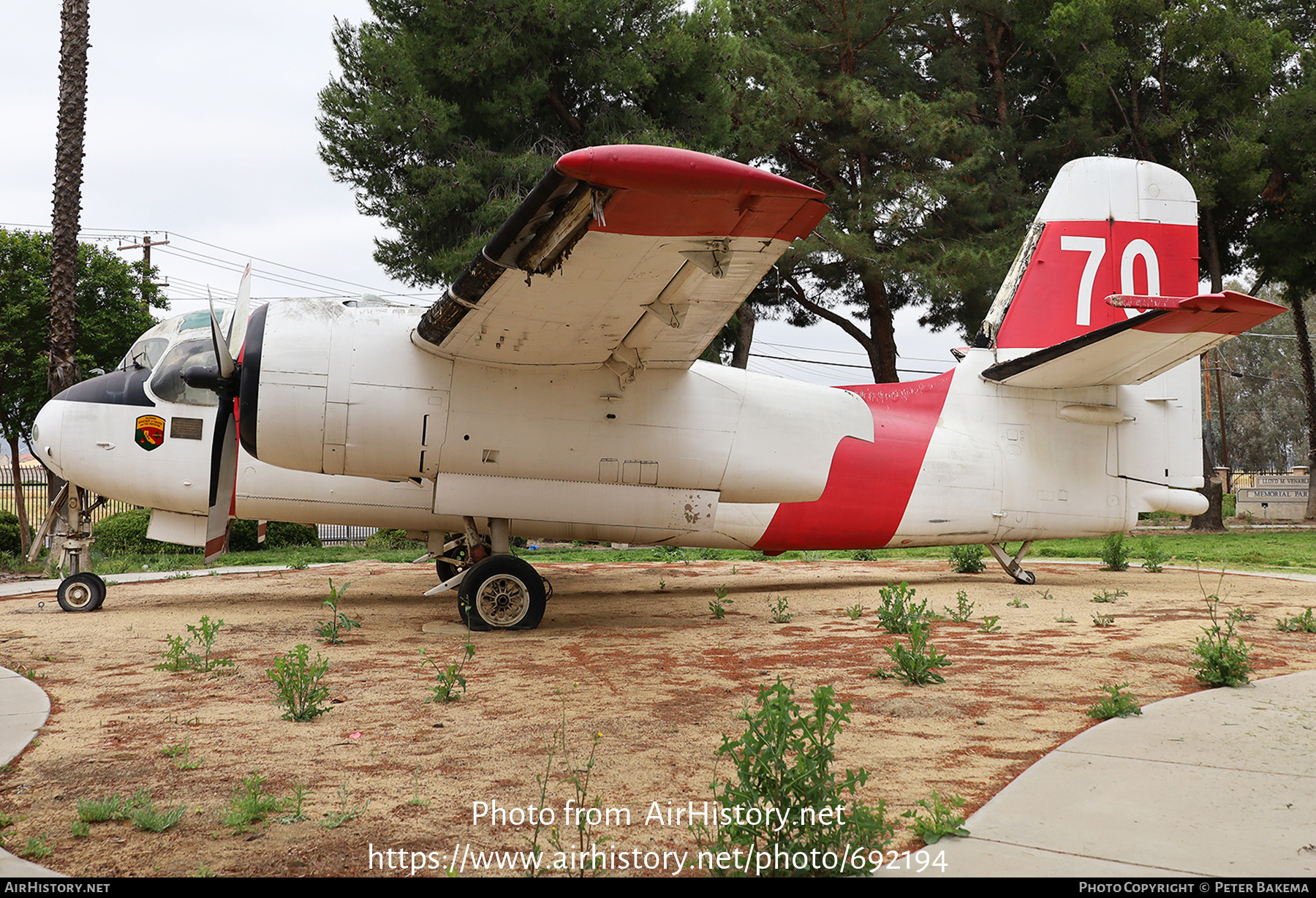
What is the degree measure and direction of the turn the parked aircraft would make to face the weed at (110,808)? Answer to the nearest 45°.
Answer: approximately 90° to its left

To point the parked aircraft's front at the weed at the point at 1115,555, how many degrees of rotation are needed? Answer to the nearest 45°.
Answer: approximately 135° to its right

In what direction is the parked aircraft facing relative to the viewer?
to the viewer's left

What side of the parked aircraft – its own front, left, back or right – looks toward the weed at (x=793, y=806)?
left

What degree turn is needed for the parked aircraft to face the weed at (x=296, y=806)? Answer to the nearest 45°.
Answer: approximately 90° to its left

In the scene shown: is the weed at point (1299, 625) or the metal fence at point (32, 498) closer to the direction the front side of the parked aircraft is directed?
the metal fence

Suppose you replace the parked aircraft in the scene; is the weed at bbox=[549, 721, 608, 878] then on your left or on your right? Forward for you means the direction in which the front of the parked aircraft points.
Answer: on your left

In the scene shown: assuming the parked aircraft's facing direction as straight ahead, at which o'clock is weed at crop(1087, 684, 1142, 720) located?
The weed is roughly at 8 o'clock from the parked aircraft.

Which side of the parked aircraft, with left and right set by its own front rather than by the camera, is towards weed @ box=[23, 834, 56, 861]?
left
